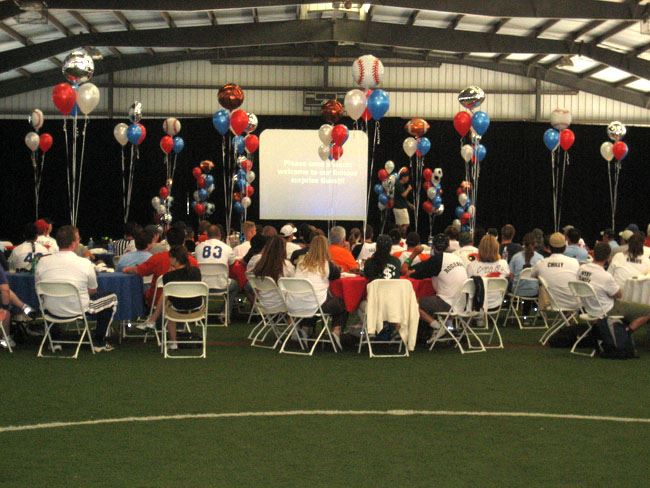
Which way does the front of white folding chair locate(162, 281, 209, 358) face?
away from the camera

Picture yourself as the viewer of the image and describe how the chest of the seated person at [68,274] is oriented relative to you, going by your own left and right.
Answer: facing away from the viewer and to the right of the viewer

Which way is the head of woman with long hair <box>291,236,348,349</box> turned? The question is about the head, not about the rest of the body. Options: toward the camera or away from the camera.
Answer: away from the camera

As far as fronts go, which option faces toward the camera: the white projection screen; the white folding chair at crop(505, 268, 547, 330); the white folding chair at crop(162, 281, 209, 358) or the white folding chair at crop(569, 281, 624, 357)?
the white projection screen

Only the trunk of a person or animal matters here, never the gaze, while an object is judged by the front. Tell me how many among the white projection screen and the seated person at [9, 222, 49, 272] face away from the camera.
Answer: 1

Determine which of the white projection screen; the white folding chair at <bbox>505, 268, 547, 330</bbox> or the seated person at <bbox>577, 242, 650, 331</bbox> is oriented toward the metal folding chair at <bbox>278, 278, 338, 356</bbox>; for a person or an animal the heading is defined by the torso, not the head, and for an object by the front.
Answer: the white projection screen

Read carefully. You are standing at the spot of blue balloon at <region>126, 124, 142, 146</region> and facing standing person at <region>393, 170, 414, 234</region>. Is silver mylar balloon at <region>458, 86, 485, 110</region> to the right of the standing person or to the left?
right

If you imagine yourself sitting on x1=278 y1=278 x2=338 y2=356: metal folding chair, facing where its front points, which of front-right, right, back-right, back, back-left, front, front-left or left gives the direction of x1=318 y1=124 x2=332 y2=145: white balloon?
front-left

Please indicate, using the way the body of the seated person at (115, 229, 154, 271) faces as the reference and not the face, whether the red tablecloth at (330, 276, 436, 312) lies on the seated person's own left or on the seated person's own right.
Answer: on the seated person's own right

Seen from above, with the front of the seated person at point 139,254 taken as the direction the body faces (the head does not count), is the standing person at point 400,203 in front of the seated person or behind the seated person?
in front

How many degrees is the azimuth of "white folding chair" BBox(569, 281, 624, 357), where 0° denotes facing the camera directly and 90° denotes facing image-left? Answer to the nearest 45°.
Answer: approximately 225°

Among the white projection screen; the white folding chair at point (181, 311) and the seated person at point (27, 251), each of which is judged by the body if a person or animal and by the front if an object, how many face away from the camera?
2

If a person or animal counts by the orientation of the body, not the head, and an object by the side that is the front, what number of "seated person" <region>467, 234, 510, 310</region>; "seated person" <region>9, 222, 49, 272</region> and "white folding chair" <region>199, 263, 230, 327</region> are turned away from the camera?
3

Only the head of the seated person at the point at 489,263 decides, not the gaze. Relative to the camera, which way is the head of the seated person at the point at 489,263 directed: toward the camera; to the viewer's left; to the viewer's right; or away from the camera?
away from the camera

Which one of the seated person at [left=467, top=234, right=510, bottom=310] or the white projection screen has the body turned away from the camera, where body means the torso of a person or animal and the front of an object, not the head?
the seated person

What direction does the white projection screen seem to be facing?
toward the camera

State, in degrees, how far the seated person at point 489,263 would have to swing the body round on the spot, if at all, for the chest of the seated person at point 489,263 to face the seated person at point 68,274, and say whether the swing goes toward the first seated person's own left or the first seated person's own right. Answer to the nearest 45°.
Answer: approximately 135° to the first seated person's own left

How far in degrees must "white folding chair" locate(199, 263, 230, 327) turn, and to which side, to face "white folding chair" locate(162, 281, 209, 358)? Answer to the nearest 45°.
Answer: approximately 180°
